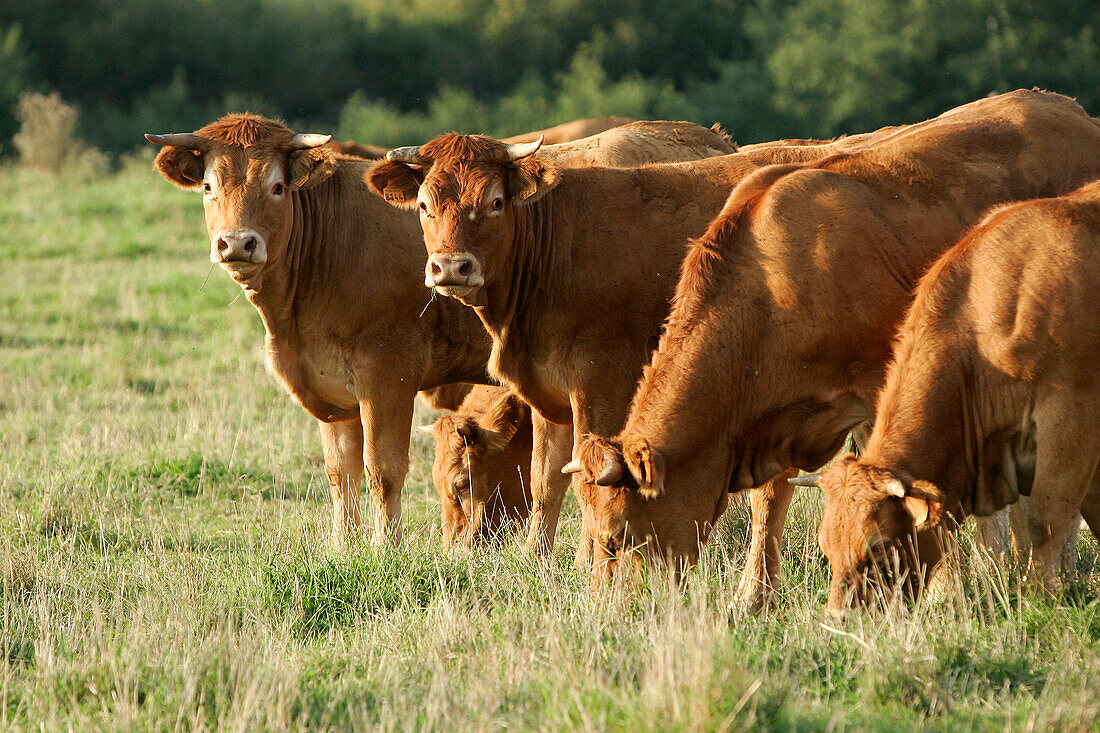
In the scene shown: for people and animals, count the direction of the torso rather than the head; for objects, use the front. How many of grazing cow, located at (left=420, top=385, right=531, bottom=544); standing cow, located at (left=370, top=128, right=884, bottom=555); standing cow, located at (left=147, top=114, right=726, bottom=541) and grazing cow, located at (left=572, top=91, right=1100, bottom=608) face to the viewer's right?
0

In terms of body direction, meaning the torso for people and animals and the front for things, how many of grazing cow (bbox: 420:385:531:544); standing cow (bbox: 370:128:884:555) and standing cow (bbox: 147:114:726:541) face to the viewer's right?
0

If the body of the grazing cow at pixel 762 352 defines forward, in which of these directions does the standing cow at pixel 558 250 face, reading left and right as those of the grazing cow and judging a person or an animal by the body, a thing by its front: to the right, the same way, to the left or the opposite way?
the same way

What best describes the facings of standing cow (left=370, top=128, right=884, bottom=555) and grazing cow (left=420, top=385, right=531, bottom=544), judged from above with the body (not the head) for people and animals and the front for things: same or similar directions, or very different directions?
same or similar directions

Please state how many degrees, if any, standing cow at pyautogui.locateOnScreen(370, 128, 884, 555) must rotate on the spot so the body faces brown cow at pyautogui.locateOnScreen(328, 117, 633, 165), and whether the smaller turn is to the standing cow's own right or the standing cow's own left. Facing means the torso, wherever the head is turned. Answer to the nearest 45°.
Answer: approximately 135° to the standing cow's own right

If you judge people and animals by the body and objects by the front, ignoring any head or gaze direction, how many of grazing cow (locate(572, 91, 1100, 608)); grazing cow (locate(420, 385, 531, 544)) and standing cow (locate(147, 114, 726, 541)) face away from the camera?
0

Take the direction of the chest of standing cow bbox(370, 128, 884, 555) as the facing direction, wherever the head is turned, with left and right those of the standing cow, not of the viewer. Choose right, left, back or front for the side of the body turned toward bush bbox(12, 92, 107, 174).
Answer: right

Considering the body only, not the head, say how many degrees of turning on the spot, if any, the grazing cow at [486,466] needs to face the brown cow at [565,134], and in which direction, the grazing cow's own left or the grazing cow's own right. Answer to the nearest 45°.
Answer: approximately 135° to the grazing cow's own right

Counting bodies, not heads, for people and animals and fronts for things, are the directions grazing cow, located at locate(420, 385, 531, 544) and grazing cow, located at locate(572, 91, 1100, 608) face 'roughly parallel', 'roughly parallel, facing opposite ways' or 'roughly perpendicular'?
roughly parallel

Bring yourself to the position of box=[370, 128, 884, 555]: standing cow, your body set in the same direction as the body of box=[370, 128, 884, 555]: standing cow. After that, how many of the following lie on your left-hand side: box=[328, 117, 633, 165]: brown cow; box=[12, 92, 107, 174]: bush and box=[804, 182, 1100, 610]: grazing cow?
1

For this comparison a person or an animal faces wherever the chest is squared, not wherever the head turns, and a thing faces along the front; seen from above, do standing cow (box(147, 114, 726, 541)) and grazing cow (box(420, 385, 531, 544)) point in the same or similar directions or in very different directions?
same or similar directions

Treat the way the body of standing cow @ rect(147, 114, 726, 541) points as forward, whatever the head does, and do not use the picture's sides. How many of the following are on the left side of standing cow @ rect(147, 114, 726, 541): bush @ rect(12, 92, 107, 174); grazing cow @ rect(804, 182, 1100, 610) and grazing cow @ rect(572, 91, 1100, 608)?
2

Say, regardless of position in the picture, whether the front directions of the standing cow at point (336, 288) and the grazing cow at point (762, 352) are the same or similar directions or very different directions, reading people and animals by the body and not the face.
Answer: same or similar directions
